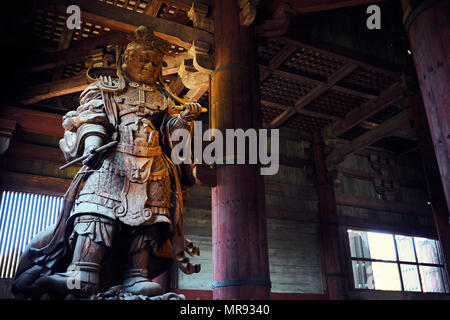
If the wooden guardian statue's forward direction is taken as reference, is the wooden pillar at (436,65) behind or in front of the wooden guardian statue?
in front

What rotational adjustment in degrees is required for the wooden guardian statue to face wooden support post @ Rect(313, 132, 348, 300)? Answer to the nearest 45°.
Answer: approximately 90° to its left

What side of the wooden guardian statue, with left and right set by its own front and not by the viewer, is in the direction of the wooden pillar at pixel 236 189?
left

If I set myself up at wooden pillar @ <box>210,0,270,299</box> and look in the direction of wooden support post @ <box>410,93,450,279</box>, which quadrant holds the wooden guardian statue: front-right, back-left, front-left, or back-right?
back-right

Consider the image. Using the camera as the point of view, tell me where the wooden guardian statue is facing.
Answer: facing the viewer and to the right of the viewer

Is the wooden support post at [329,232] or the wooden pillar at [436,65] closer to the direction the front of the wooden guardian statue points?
the wooden pillar

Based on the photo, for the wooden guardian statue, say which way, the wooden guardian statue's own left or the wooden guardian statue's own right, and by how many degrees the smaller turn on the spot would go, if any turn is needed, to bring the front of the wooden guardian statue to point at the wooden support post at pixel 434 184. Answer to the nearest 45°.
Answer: approximately 90° to the wooden guardian statue's own left
